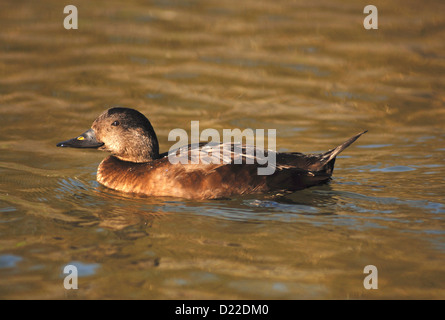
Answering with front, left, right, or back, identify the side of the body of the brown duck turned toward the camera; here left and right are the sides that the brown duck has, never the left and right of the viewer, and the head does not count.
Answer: left
